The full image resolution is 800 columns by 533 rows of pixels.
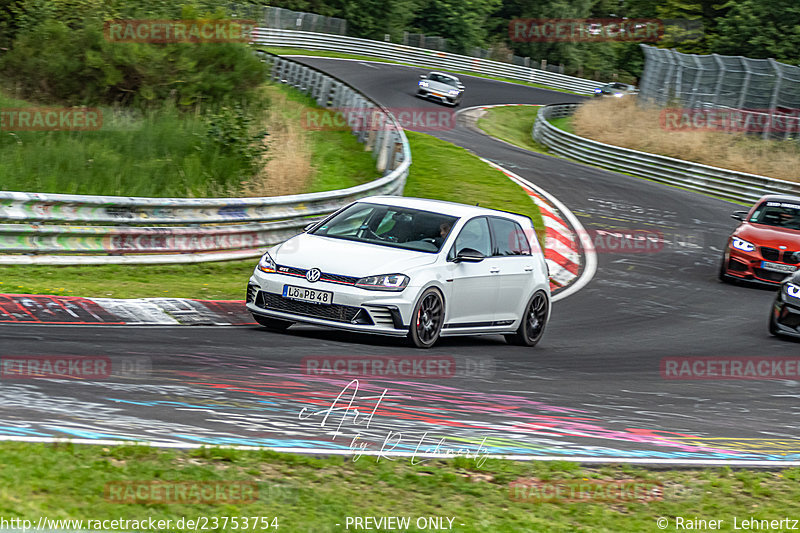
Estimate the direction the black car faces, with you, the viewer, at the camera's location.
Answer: facing the viewer and to the left of the viewer

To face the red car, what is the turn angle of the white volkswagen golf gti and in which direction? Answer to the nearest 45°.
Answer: approximately 180°

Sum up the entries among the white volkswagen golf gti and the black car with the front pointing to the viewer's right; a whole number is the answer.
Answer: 0

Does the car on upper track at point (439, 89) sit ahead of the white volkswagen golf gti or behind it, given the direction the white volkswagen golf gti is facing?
behind

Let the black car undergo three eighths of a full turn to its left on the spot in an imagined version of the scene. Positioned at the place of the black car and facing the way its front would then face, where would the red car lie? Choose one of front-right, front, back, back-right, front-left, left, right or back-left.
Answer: left

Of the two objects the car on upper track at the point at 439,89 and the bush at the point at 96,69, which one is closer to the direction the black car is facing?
the bush

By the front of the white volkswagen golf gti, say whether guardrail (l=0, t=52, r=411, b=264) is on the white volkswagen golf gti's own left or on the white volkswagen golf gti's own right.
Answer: on the white volkswagen golf gti's own right
